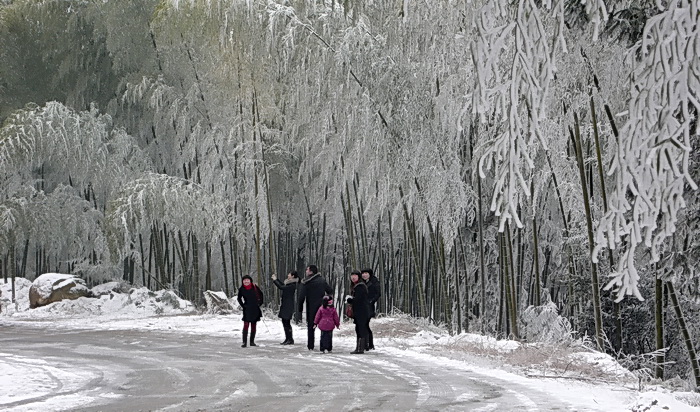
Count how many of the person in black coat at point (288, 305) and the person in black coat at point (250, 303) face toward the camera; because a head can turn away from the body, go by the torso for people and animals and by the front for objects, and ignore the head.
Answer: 1

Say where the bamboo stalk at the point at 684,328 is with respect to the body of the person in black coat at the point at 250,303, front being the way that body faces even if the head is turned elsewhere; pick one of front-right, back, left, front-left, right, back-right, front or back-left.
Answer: front-left

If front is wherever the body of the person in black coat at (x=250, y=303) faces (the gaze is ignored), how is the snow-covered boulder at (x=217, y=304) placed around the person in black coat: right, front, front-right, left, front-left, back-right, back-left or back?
back

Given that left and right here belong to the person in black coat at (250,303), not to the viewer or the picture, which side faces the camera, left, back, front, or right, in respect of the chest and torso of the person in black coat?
front

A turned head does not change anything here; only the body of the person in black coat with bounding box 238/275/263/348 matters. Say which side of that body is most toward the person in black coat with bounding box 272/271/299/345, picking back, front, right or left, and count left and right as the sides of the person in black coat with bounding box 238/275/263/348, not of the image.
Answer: left

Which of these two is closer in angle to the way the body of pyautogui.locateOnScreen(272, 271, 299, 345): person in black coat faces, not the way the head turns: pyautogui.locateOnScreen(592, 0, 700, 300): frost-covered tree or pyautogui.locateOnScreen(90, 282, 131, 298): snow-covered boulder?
the snow-covered boulder

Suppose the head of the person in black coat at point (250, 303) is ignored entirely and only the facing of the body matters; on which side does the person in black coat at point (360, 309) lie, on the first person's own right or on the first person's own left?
on the first person's own left

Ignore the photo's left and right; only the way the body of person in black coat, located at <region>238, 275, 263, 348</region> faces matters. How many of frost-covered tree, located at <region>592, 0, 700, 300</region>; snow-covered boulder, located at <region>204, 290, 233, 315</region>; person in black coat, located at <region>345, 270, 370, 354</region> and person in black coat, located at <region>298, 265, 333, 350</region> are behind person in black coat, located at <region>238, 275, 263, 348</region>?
1
